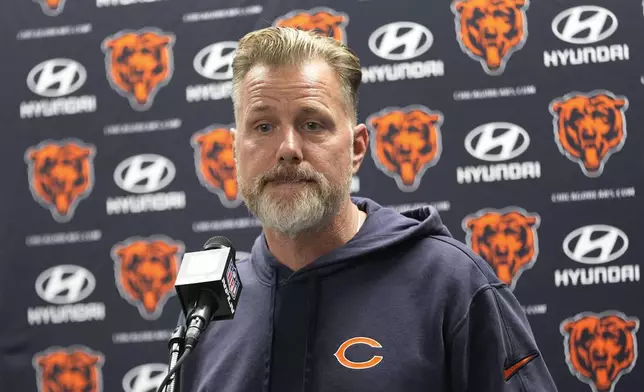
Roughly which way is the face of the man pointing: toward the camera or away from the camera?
toward the camera

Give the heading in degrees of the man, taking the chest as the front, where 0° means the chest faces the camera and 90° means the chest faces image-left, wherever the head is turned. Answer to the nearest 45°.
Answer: approximately 45°
